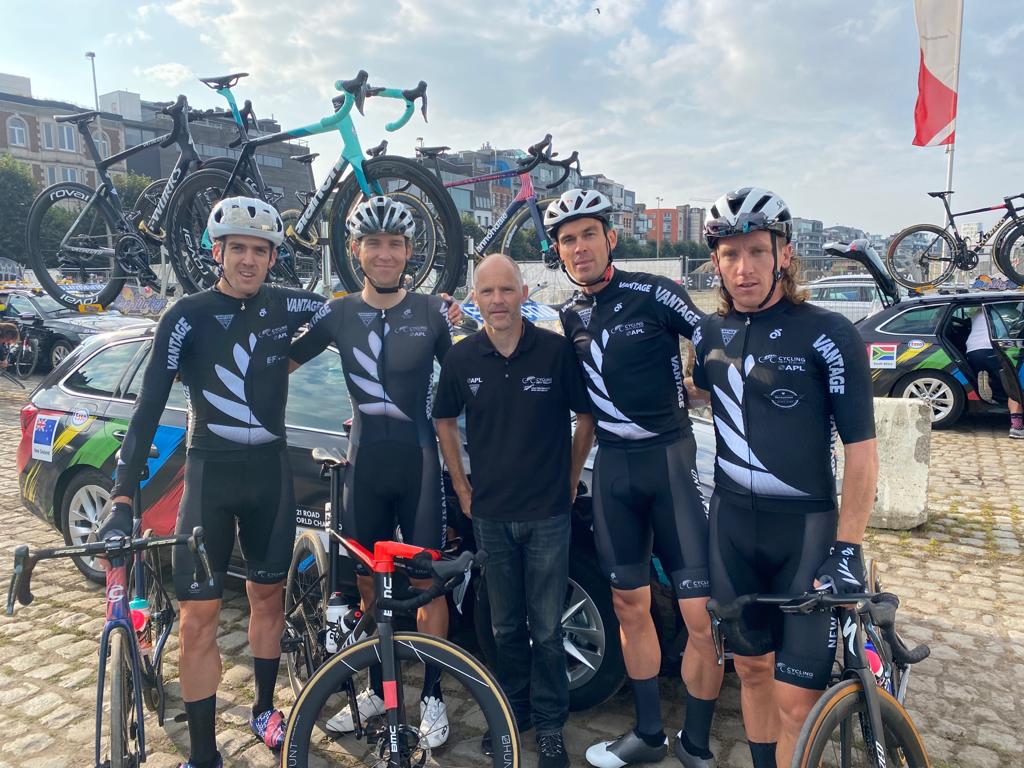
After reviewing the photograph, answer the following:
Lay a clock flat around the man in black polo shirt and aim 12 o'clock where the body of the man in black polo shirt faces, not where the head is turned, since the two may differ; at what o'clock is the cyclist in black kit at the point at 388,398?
The cyclist in black kit is roughly at 4 o'clock from the man in black polo shirt.

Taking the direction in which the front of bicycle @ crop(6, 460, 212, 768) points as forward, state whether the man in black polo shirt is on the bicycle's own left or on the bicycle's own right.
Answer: on the bicycle's own left

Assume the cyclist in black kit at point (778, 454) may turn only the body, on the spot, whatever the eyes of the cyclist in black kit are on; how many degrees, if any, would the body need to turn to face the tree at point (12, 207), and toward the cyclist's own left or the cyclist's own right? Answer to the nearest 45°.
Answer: approximately 90° to the cyclist's own right

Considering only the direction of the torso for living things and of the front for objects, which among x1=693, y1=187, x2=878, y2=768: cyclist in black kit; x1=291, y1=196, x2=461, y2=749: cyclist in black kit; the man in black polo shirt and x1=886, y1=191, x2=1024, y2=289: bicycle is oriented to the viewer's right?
the bicycle

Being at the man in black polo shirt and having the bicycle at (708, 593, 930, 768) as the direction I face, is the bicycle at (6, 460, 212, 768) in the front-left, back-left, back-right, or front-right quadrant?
back-right

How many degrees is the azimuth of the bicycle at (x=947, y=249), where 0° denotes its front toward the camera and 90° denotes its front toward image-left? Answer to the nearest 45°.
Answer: approximately 270°

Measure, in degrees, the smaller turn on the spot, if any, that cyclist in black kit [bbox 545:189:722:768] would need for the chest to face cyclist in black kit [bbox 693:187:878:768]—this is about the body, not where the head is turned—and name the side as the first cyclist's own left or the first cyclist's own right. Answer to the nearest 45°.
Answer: approximately 90° to the first cyclist's own left

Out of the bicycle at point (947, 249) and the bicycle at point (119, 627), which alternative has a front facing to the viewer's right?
the bicycle at point (947, 249)
